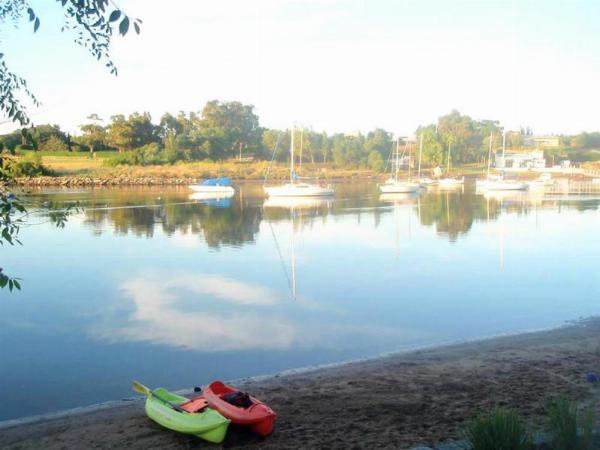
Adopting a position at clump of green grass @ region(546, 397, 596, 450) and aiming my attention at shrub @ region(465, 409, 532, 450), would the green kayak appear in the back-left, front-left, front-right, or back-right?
front-right

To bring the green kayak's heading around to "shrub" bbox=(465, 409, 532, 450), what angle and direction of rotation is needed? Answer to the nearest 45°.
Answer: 0° — it already faces it
